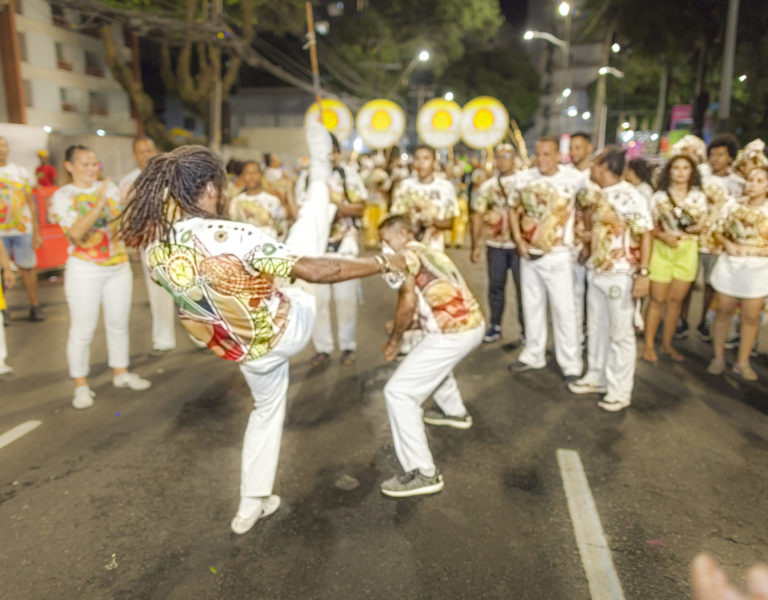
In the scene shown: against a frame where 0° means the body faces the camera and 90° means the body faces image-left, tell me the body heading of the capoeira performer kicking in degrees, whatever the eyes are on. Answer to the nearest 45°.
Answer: approximately 225°

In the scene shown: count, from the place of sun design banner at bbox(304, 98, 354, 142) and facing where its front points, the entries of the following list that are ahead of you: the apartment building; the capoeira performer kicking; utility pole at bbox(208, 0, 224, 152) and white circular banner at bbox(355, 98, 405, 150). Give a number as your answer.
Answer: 1

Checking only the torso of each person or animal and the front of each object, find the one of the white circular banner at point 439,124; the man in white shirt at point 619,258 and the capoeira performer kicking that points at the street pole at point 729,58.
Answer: the capoeira performer kicking

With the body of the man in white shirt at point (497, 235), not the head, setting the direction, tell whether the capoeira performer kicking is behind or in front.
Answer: in front

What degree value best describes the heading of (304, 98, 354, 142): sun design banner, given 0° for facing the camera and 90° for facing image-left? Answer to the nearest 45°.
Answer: approximately 0°

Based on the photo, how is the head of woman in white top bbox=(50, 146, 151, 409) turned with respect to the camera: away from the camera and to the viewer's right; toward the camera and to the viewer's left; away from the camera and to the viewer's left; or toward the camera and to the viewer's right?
toward the camera and to the viewer's right

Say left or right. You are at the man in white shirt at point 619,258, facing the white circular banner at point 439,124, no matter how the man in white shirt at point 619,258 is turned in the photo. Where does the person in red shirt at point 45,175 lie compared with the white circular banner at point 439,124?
left

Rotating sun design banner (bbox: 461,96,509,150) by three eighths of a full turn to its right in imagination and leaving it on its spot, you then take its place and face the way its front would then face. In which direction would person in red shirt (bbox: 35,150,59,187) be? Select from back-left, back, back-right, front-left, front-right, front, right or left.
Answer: front-left

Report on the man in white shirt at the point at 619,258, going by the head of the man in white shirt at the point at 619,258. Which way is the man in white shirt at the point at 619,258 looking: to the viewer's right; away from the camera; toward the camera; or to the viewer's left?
to the viewer's left

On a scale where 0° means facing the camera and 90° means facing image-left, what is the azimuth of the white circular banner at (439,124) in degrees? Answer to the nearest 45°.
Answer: approximately 0°

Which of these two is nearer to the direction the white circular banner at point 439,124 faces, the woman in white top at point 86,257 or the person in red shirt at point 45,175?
the woman in white top

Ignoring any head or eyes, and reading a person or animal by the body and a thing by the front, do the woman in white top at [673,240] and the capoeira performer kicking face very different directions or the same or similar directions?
very different directions
